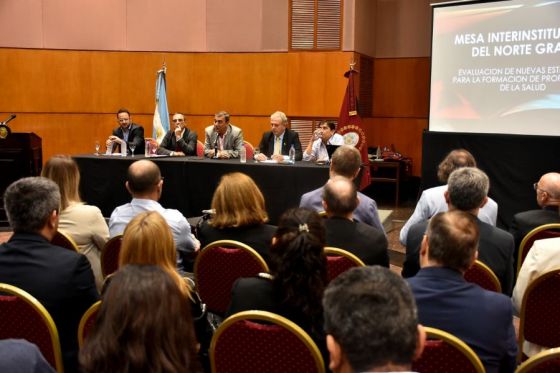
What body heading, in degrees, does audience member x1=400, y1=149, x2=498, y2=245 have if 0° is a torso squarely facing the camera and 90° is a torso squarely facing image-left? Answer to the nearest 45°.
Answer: approximately 180°

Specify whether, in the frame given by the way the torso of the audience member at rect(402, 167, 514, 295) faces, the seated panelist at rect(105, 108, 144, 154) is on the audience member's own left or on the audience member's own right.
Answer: on the audience member's own left

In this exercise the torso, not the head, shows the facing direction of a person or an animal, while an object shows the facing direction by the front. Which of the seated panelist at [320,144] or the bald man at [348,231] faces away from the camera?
the bald man

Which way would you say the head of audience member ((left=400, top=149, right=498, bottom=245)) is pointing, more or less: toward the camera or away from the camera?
away from the camera

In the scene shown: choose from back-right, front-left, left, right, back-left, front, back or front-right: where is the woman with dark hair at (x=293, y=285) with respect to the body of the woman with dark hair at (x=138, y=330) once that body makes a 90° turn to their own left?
back-right

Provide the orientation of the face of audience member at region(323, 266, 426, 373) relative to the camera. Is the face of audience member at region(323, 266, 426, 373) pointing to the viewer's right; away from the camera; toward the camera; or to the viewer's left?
away from the camera

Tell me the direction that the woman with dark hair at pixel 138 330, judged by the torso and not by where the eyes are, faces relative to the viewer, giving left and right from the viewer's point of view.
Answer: facing away from the viewer

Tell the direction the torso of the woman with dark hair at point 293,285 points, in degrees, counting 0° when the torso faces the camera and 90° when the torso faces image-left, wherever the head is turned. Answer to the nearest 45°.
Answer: approximately 180°

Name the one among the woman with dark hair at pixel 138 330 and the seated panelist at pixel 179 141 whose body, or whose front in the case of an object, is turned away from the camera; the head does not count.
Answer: the woman with dark hair

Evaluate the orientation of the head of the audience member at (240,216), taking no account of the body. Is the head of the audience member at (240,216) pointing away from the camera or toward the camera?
away from the camera

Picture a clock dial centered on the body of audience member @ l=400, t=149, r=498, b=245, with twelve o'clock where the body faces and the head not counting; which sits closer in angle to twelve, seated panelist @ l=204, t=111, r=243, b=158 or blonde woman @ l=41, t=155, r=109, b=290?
the seated panelist

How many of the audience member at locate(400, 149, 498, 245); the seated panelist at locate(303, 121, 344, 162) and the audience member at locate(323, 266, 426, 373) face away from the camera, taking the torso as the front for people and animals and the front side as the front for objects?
2
